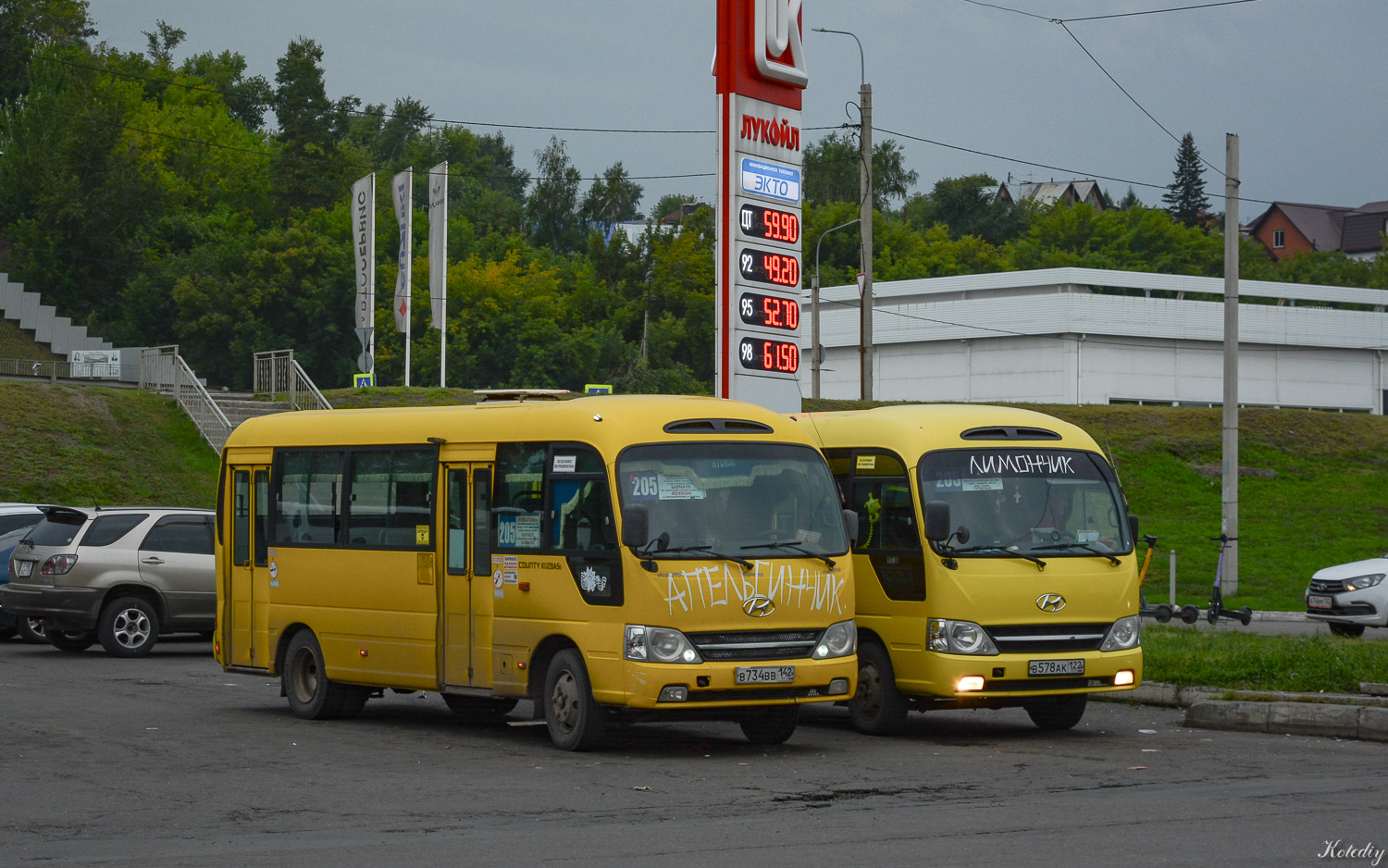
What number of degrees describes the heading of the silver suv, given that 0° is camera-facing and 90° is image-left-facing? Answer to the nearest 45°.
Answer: approximately 225°

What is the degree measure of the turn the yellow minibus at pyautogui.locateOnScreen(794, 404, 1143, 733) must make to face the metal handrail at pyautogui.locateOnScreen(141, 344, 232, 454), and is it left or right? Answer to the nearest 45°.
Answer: approximately 180°

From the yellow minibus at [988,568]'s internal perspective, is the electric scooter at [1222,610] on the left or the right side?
on its left

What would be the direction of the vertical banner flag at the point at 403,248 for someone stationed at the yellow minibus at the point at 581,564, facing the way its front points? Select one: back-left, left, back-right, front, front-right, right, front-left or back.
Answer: back-left

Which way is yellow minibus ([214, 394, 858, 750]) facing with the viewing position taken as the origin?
facing the viewer and to the right of the viewer

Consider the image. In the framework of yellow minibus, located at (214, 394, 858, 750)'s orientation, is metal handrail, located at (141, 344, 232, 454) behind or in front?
behind

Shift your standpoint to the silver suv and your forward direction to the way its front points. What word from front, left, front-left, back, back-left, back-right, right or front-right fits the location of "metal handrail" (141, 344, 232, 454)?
front-left

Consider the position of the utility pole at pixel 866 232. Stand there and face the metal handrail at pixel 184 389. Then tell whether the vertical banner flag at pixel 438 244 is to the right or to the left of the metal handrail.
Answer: right

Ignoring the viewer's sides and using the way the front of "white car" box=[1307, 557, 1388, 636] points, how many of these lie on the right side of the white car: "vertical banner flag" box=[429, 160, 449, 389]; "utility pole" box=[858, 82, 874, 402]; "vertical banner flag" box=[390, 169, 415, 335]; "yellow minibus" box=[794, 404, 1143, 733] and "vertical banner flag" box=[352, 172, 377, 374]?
4

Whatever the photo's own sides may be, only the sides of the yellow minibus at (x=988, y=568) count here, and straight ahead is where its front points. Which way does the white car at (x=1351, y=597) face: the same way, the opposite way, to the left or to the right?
to the right

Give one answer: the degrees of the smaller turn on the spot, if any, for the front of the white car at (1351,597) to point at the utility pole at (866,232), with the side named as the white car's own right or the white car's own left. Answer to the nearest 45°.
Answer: approximately 90° to the white car's own right

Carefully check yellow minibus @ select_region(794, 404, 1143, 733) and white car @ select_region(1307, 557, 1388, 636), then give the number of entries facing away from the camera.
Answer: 0
